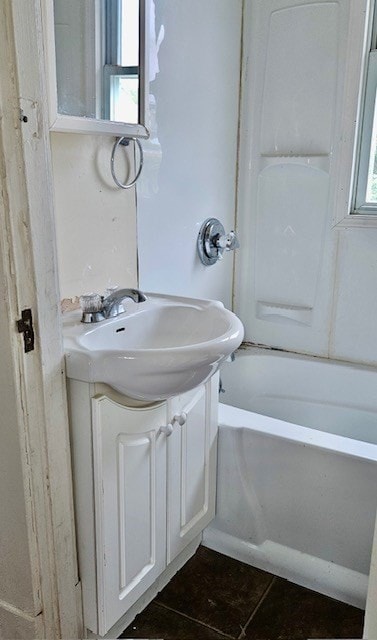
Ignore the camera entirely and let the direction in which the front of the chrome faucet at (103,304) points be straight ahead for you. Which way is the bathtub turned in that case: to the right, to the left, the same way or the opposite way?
to the right

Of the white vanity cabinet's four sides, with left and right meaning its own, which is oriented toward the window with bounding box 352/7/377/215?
left

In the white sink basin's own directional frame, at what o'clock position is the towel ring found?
The towel ring is roughly at 7 o'clock from the white sink basin.

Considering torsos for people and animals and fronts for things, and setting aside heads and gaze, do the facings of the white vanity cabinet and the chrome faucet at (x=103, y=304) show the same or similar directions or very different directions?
same or similar directions

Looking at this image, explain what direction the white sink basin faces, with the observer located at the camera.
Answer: facing the viewer and to the right of the viewer

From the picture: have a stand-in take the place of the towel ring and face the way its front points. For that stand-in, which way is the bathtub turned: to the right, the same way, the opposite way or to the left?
to the right

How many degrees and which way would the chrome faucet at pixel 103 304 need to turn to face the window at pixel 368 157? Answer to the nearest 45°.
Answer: approximately 90° to its left

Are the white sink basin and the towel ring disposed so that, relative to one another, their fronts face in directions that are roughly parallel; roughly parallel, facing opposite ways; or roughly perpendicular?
roughly parallel

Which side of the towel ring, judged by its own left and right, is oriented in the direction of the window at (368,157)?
left

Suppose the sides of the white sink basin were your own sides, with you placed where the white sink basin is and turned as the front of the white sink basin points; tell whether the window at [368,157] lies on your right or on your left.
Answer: on your left
